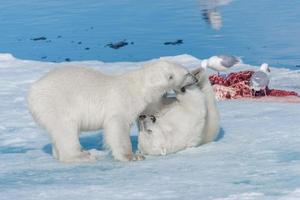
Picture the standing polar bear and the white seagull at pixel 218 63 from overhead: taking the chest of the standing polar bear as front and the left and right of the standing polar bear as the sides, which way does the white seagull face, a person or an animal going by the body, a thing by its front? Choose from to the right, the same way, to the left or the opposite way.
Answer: the opposite way

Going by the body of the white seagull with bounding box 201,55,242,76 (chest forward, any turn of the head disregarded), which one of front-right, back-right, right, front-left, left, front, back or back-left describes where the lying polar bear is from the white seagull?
left

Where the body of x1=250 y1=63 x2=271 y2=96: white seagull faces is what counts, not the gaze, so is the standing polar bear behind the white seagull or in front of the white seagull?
behind

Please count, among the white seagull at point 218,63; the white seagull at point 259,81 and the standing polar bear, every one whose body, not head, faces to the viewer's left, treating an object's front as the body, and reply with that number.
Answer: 1

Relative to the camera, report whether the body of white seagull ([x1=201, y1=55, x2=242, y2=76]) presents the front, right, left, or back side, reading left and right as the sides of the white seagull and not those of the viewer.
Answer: left

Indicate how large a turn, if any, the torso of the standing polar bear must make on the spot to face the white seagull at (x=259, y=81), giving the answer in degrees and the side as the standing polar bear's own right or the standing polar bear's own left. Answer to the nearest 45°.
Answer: approximately 45° to the standing polar bear's own left

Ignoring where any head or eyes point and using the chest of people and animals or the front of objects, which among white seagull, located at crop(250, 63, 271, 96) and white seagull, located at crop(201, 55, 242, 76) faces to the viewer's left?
white seagull, located at crop(201, 55, 242, 76)

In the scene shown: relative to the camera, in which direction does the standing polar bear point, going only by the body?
to the viewer's right

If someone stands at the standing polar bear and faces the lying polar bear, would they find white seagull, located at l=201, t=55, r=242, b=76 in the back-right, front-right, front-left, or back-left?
front-left
